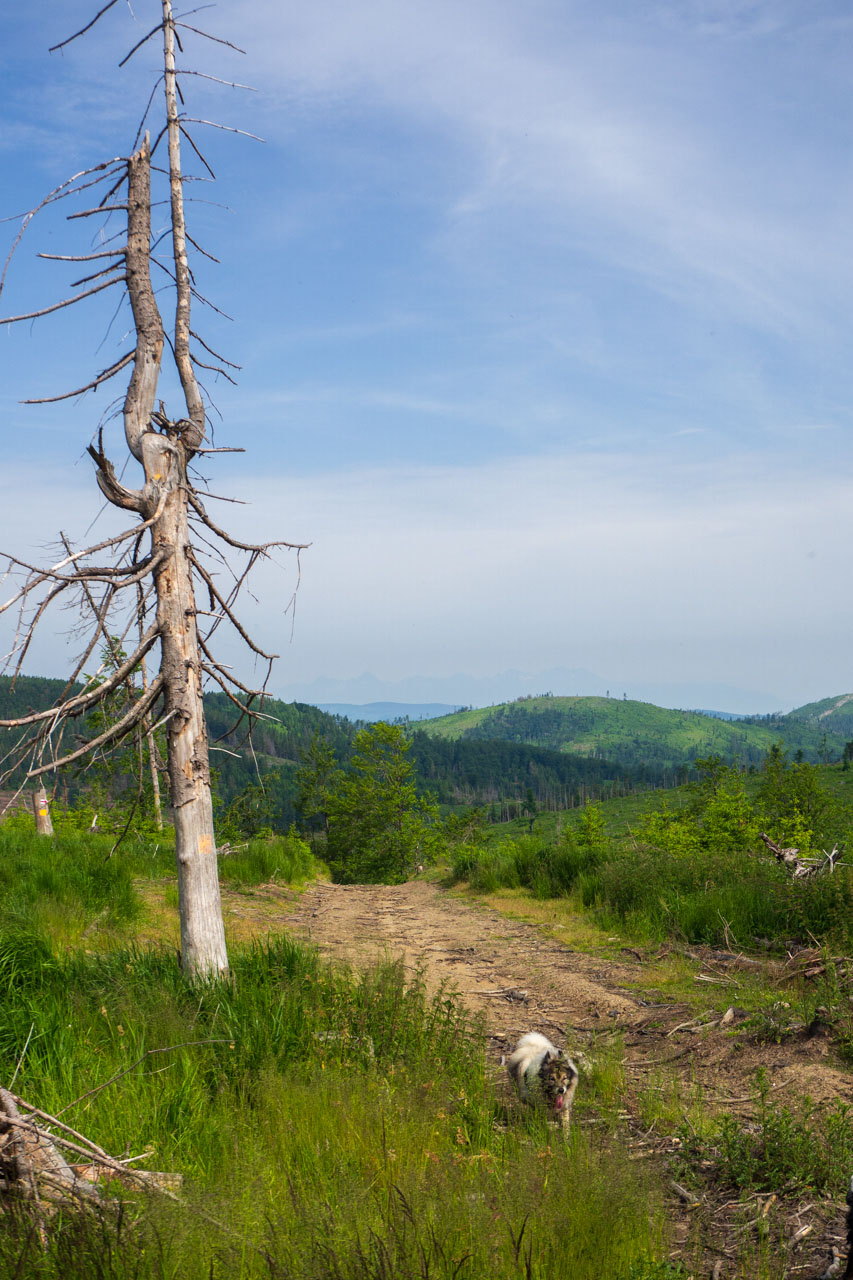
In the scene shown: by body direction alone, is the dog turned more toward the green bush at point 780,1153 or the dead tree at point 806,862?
the green bush

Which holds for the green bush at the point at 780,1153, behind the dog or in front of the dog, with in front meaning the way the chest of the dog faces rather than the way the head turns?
in front

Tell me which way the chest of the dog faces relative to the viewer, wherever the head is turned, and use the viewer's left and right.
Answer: facing the viewer and to the right of the viewer

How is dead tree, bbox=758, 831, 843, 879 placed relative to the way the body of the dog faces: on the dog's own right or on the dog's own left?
on the dog's own left
